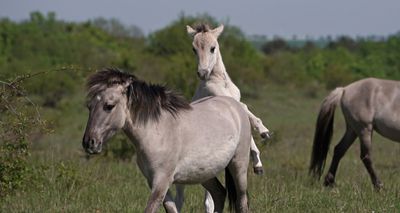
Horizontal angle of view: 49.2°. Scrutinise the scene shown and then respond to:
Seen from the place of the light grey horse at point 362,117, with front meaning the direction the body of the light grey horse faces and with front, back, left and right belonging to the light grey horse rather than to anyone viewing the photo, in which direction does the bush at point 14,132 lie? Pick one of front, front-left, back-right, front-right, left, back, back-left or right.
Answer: back-right

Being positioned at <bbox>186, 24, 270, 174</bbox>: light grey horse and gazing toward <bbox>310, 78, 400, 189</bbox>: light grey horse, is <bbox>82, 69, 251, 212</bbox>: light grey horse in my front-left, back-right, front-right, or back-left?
back-right

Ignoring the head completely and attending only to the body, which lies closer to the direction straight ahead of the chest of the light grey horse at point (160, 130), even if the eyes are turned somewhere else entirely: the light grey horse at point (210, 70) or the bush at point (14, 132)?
the bush

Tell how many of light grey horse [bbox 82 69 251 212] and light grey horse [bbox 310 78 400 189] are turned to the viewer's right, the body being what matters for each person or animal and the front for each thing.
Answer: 1

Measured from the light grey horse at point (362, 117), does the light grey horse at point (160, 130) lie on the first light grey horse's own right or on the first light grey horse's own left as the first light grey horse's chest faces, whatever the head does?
on the first light grey horse's own right

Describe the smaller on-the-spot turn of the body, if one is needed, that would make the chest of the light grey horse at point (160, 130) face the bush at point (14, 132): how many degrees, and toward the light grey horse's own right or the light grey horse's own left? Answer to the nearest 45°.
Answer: approximately 90° to the light grey horse's own right

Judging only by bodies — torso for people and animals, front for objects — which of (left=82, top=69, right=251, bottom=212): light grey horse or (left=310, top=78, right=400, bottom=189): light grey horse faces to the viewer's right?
(left=310, top=78, right=400, bottom=189): light grey horse

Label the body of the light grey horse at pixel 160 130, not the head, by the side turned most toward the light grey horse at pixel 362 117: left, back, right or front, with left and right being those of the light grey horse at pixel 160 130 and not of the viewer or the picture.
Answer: back

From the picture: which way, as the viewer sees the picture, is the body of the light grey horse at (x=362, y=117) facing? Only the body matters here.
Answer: to the viewer's right

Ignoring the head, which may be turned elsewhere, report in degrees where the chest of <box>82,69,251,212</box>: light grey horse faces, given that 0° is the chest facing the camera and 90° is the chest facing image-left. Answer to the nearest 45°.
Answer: approximately 45°
